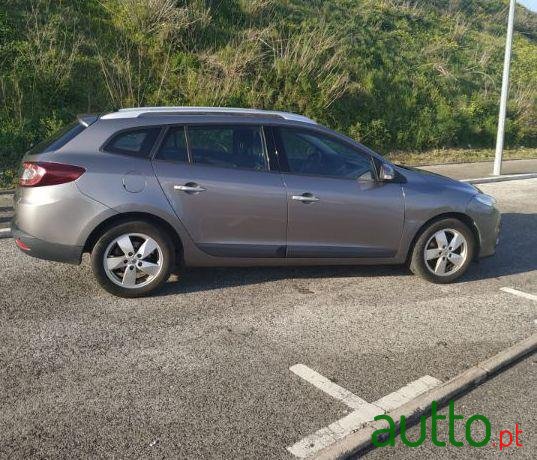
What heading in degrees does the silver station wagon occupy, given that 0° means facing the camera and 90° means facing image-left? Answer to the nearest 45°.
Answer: approximately 270°
